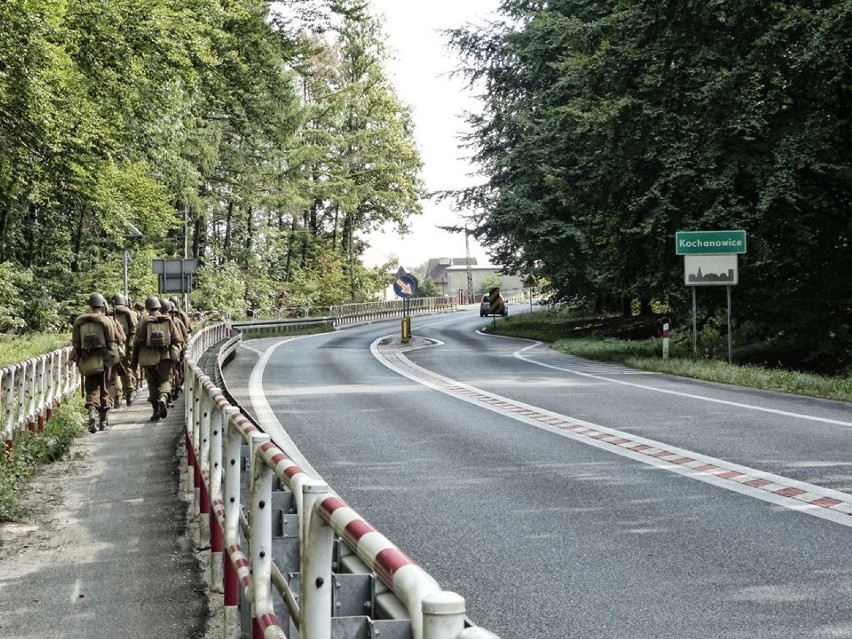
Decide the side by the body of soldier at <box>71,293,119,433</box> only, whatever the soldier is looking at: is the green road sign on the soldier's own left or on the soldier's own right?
on the soldier's own right

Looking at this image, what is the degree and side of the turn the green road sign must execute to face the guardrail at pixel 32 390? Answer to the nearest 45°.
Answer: approximately 45° to its right

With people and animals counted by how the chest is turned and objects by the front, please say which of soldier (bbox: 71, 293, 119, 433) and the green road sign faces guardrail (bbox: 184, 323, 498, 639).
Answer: the green road sign

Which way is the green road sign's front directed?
toward the camera

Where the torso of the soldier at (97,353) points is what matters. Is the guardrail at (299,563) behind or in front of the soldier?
behind

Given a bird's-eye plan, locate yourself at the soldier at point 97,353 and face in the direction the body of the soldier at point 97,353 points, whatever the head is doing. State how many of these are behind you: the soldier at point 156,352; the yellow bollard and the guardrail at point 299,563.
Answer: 1

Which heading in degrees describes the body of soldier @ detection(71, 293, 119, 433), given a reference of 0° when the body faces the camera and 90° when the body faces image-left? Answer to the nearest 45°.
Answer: approximately 180°

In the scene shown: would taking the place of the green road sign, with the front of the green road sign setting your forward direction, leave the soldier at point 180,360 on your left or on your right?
on your right

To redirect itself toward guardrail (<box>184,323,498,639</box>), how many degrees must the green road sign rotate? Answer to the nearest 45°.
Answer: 0° — it already faces it

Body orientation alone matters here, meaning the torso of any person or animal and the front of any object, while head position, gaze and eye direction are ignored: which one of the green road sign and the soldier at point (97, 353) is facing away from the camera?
the soldier

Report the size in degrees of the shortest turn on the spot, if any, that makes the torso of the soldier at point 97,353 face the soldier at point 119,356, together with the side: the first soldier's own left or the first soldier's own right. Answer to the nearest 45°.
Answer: approximately 45° to the first soldier's own right

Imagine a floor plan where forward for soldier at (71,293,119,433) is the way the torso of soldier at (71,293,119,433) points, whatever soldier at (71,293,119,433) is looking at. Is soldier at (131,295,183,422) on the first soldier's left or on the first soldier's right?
on the first soldier's right

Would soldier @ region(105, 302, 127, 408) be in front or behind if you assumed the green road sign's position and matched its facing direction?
in front

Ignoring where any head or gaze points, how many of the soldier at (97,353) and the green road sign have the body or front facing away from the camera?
1

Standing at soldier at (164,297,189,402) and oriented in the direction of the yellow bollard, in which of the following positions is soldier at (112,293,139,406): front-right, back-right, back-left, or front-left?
back-left

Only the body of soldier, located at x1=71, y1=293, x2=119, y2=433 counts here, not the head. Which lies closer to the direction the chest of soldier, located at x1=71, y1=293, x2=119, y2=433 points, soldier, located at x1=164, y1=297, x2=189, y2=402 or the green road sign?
the soldier
